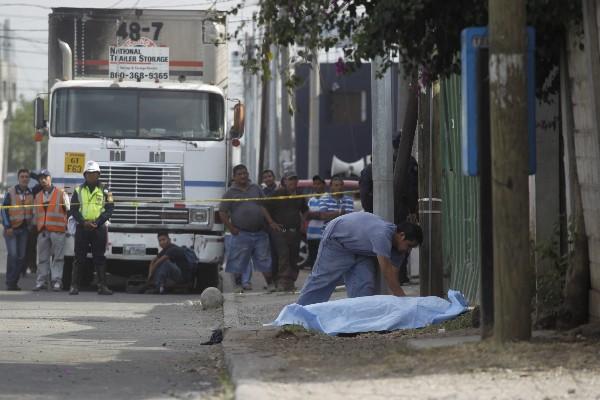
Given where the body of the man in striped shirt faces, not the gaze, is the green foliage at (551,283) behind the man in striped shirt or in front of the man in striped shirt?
in front

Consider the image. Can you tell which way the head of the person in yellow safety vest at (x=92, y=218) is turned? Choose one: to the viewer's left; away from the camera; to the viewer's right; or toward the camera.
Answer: toward the camera

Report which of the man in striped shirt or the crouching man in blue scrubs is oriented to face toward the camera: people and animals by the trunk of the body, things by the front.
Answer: the man in striped shirt

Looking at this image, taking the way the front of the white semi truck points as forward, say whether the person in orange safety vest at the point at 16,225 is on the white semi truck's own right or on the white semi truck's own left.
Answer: on the white semi truck's own right

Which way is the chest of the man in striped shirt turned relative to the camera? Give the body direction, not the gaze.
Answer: toward the camera

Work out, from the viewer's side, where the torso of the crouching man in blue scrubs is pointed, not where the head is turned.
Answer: to the viewer's right

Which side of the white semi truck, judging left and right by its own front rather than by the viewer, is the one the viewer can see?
front

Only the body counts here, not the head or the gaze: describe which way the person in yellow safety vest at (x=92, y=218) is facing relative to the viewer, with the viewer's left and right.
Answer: facing the viewer

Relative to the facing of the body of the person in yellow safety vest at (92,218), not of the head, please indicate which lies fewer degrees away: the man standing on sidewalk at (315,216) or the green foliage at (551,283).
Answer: the green foliage

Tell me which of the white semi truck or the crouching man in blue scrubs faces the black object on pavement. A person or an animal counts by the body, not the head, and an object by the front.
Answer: the white semi truck

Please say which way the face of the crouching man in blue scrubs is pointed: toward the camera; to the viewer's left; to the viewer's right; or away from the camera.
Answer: to the viewer's right

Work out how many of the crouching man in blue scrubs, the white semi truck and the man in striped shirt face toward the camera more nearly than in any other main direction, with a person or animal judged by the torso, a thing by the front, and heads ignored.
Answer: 2

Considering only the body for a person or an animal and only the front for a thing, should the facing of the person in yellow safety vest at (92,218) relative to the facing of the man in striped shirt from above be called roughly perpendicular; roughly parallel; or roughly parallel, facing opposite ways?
roughly parallel
